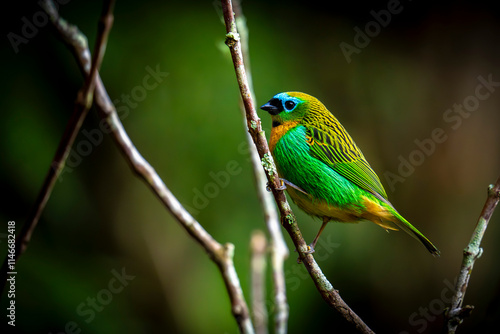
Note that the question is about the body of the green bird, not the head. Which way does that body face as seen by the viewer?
to the viewer's left
